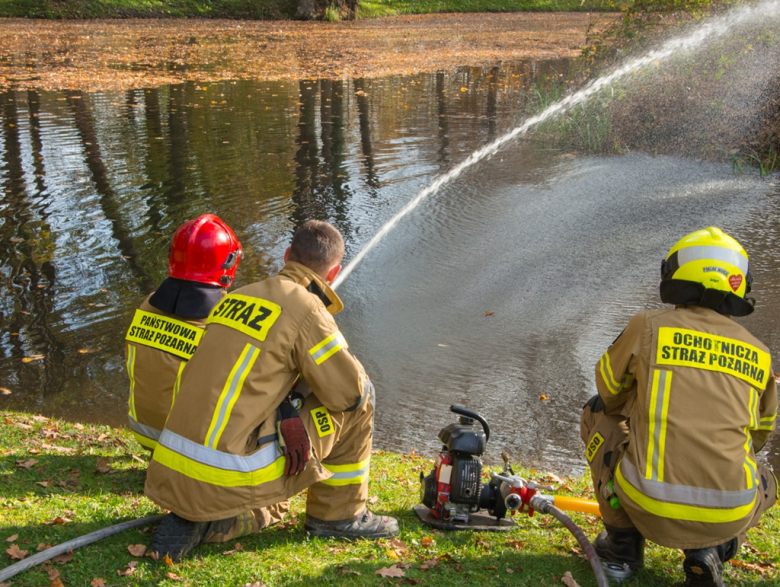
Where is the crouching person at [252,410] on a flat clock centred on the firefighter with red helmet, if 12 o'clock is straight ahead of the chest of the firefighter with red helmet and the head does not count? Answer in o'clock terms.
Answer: The crouching person is roughly at 4 o'clock from the firefighter with red helmet.

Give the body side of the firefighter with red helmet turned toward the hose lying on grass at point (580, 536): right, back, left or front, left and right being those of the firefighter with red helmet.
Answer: right

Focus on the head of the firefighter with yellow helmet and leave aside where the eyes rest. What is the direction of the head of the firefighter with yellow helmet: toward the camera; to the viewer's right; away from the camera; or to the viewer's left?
away from the camera

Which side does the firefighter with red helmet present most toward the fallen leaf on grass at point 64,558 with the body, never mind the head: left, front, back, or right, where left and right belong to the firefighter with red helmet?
back

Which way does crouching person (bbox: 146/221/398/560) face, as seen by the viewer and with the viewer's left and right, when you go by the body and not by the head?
facing away from the viewer and to the right of the viewer

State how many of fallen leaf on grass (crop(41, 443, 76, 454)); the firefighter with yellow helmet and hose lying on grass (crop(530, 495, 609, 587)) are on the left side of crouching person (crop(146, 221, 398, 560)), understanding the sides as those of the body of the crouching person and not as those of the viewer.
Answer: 1

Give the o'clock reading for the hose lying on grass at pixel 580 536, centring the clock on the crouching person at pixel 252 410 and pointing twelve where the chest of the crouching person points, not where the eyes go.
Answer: The hose lying on grass is roughly at 2 o'clock from the crouching person.

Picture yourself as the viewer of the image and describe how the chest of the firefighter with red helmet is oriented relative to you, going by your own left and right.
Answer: facing away from the viewer and to the right of the viewer

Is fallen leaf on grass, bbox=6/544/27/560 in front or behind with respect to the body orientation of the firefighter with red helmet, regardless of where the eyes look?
behind

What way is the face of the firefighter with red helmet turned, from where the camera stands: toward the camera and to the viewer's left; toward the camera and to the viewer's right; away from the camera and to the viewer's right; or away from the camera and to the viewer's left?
away from the camera and to the viewer's right

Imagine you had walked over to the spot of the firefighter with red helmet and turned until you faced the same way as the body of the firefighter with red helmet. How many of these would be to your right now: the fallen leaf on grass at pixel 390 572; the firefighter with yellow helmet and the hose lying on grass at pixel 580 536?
3

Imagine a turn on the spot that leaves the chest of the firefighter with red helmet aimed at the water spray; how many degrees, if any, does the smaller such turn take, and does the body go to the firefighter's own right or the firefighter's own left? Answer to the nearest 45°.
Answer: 0° — they already face it

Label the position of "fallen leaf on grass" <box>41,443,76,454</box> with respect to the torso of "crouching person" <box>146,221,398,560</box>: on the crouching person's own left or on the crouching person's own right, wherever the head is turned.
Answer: on the crouching person's own left
